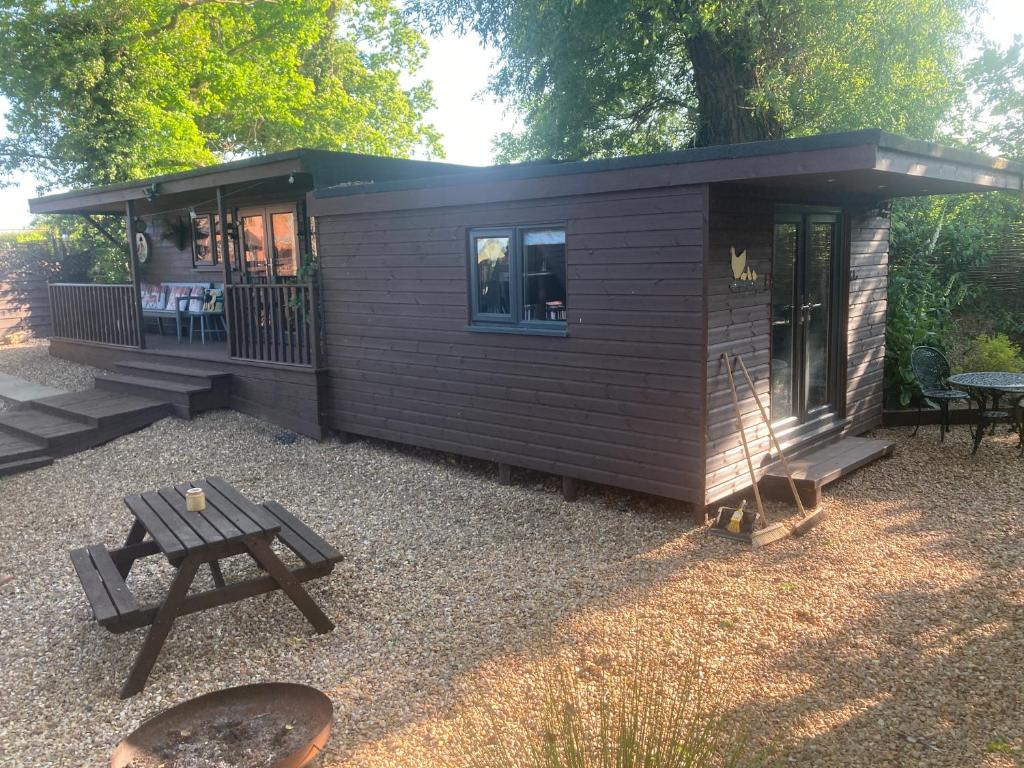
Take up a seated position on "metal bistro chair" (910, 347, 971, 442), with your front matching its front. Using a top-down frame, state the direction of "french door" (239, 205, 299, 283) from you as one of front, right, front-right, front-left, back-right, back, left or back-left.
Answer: back-right

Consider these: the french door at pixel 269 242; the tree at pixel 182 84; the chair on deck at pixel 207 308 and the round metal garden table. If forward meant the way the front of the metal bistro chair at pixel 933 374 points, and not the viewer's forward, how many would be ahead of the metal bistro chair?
1

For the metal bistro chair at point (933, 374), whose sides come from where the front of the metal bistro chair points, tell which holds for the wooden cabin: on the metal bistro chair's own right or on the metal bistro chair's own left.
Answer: on the metal bistro chair's own right

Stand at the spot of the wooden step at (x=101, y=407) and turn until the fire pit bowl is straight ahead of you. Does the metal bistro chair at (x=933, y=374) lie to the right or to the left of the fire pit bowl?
left

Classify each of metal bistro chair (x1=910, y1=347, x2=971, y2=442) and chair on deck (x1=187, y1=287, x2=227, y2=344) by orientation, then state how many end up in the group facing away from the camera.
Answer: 0

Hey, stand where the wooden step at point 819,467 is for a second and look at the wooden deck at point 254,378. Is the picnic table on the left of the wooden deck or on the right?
left

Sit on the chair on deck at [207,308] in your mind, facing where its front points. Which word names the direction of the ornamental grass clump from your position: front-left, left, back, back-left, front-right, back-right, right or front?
front-left

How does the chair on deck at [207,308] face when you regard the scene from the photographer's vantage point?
facing the viewer and to the left of the viewer

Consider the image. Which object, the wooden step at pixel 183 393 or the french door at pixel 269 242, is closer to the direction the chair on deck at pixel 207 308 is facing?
the wooden step

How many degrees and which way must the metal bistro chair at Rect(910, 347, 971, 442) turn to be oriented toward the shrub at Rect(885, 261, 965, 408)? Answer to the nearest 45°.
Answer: approximately 135° to its left

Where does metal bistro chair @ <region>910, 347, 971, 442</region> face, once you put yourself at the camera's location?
facing the viewer and to the right of the viewer

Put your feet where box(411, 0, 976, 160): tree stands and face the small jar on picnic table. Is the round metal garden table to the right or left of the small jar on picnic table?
left

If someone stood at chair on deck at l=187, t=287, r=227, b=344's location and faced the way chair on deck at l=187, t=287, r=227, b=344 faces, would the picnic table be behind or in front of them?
in front
